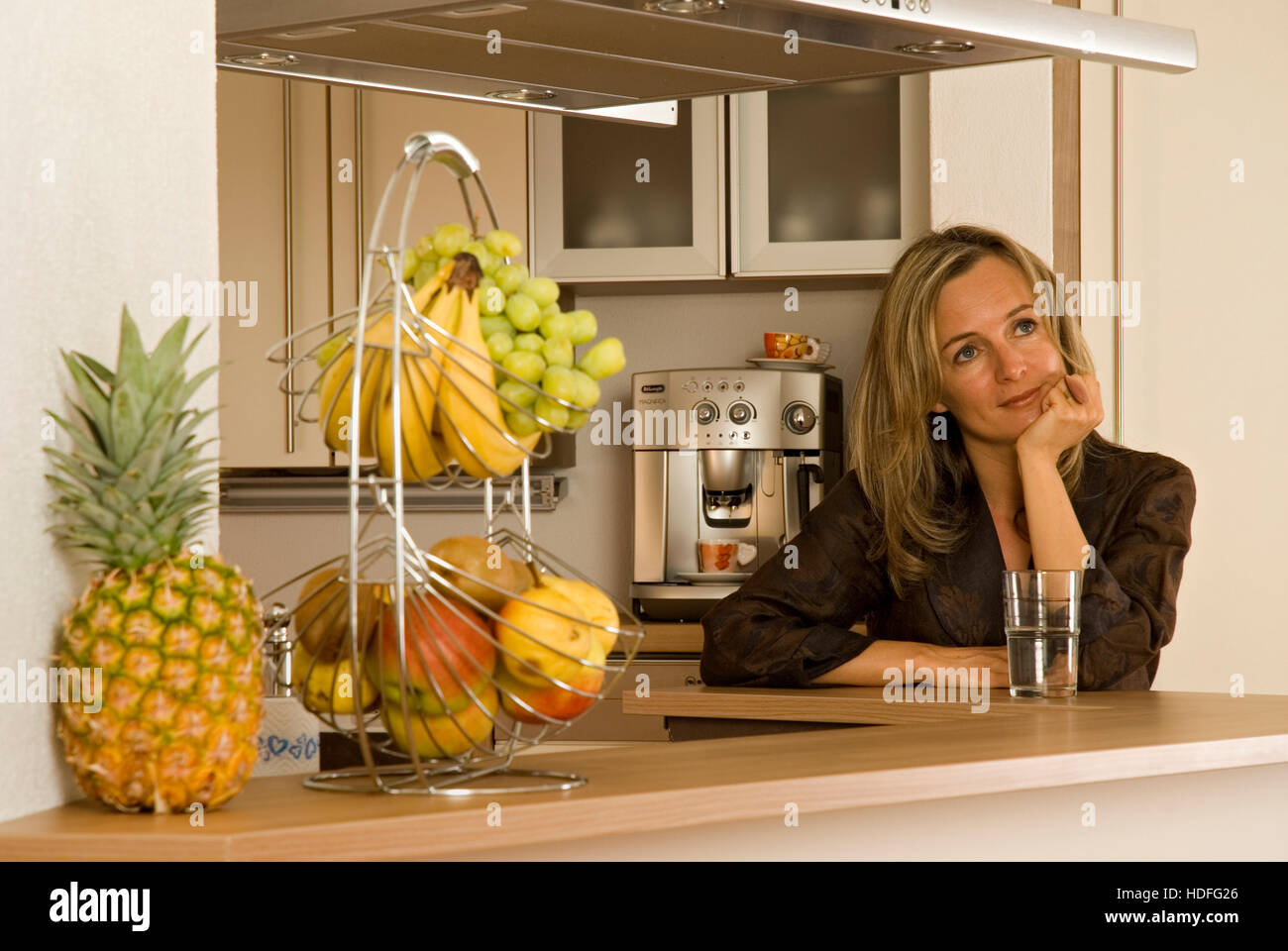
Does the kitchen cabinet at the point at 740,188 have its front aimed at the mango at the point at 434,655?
yes

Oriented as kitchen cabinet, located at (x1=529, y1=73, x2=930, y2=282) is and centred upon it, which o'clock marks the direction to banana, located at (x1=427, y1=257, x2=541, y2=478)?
The banana is roughly at 12 o'clock from the kitchen cabinet.

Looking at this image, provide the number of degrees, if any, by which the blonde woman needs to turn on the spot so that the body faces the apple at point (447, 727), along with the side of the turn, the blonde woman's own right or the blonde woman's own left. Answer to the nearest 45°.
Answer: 0° — they already face it

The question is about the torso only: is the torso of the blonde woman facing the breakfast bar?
yes

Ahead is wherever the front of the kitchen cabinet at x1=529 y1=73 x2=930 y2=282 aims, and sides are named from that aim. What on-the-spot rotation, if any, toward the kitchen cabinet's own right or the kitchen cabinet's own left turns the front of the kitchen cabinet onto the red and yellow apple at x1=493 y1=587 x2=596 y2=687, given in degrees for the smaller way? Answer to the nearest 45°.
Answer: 0° — it already faces it
